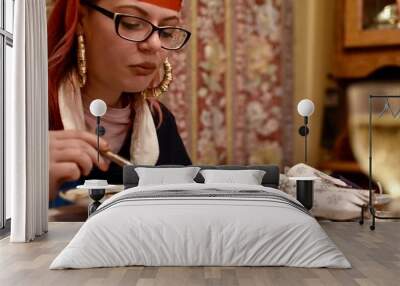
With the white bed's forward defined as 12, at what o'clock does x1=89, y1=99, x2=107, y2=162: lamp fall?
The lamp is roughly at 5 o'clock from the white bed.

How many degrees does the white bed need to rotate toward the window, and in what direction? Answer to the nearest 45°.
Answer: approximately 135° to its right

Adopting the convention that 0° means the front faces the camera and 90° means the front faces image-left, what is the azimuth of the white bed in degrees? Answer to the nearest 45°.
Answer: approximately 0°

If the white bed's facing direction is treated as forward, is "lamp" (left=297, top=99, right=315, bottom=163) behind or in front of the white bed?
behind

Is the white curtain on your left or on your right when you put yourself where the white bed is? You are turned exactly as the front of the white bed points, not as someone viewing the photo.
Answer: on your right

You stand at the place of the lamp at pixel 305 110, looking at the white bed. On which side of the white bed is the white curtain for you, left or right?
right
